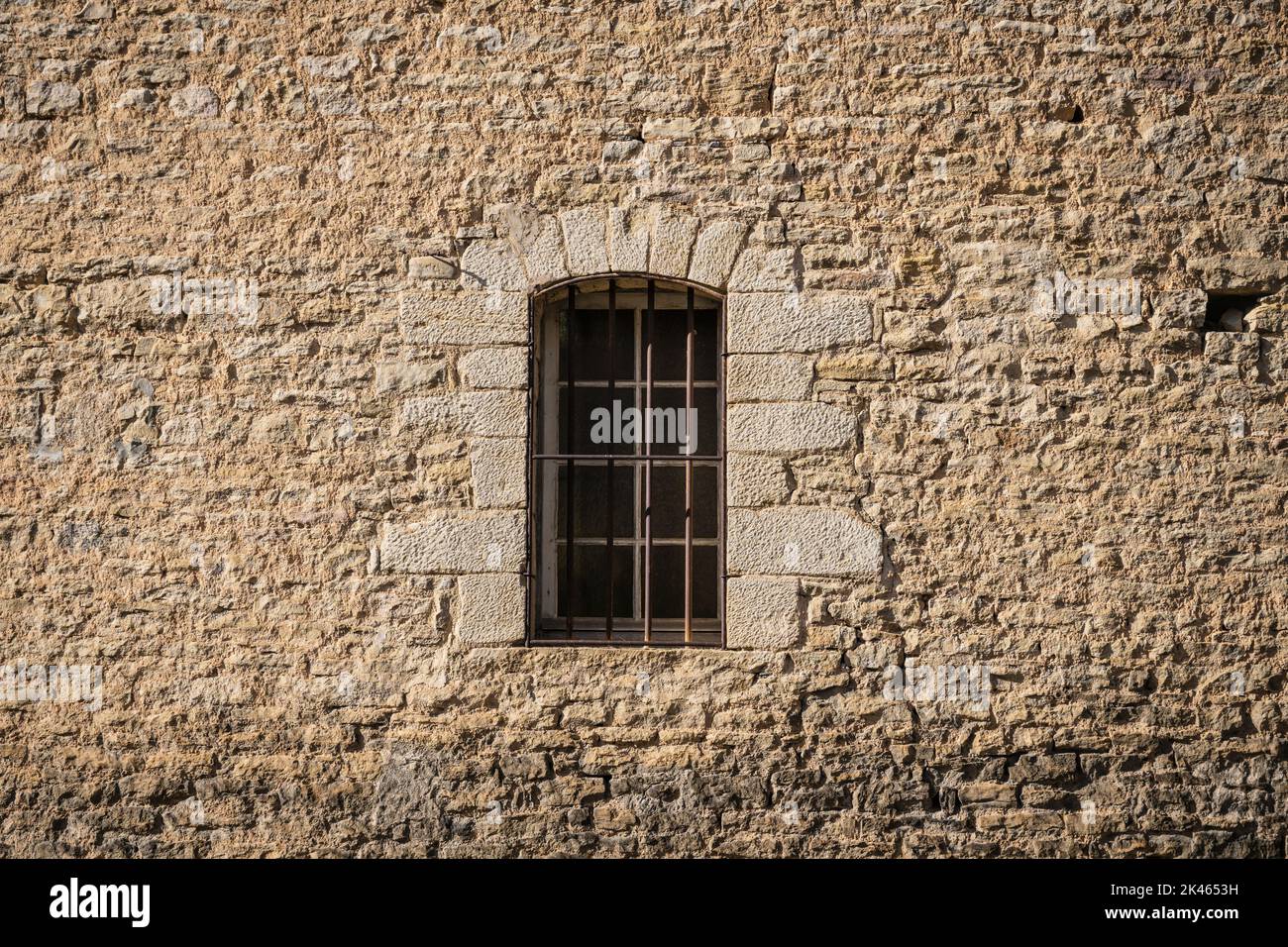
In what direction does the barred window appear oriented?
toward the camera
